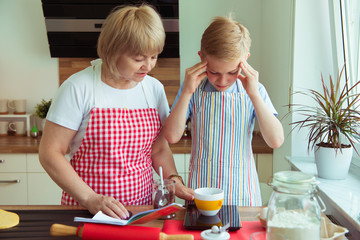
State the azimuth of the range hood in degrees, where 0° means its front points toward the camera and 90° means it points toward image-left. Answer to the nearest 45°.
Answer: approximately 0°

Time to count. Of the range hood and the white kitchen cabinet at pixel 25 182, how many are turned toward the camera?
2

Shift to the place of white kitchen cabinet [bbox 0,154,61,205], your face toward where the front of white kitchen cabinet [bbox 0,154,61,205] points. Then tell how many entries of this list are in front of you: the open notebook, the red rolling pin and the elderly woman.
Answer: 3

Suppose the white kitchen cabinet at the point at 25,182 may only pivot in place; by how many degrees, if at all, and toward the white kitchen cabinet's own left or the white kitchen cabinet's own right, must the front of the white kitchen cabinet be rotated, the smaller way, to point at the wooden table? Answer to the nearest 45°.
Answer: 0° — it already faces it

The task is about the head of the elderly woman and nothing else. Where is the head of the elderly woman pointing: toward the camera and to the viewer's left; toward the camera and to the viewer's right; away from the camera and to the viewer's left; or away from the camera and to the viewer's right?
toward the camera and to the viewer's right
